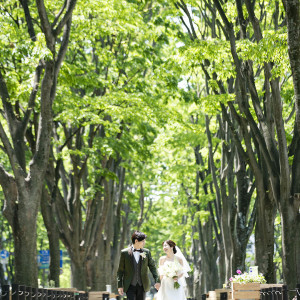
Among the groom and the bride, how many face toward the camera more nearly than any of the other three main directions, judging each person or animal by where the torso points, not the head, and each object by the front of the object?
2

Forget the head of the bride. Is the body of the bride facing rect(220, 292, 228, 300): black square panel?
no

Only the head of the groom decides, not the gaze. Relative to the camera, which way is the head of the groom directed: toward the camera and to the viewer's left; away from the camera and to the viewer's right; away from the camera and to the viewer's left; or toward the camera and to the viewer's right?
toward the camera and to the viewer's right

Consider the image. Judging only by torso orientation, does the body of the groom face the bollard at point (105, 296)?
no

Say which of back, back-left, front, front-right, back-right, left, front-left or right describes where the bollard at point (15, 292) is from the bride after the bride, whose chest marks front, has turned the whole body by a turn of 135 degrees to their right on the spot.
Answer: left

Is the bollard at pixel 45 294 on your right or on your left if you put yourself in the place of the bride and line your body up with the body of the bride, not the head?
on your right

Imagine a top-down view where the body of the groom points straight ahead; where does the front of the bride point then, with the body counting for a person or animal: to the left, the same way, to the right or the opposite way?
the same way

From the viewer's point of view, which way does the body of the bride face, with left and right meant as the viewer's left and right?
facing the viewer

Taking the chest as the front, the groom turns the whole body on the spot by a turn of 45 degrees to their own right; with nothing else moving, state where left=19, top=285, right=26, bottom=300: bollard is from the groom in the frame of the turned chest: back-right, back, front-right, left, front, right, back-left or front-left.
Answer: front-right

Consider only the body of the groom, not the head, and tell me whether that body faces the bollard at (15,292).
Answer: no
